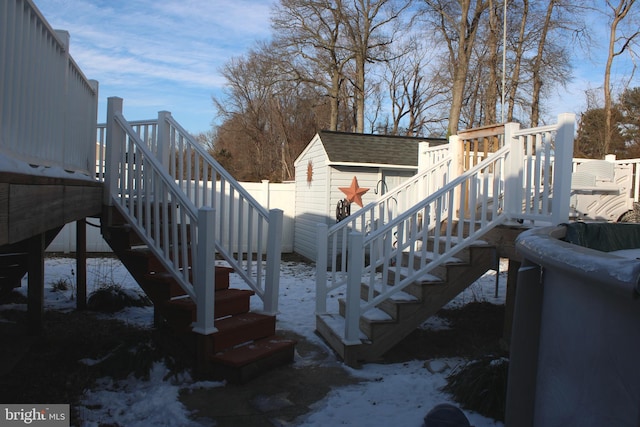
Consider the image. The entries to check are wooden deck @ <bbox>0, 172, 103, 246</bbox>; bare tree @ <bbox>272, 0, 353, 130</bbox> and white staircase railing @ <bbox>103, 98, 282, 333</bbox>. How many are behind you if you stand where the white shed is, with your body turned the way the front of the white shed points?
1

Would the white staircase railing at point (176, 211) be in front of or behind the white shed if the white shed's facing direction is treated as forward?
in front

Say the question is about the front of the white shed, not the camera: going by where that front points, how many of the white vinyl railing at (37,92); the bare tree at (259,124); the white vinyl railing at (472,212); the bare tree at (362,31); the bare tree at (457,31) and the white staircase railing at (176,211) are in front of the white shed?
3

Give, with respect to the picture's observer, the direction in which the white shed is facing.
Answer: facing the viewer

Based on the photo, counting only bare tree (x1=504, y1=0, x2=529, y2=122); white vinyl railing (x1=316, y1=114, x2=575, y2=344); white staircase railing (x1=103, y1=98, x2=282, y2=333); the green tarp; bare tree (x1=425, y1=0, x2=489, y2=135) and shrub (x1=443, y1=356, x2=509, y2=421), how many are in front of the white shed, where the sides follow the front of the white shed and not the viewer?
4

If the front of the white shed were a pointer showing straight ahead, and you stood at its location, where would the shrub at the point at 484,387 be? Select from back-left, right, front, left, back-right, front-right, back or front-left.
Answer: front

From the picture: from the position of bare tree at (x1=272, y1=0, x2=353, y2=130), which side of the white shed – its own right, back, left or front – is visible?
back

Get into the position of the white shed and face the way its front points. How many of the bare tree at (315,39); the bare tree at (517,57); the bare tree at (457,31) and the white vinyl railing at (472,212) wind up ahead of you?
1

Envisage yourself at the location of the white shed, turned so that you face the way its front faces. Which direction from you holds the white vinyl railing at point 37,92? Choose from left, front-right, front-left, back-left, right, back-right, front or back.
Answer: front

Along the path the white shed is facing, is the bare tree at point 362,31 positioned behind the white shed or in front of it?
behind

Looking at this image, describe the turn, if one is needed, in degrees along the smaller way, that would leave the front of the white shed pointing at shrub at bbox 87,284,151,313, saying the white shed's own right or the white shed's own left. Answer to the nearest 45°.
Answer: approximately 45° to the white shed's own right

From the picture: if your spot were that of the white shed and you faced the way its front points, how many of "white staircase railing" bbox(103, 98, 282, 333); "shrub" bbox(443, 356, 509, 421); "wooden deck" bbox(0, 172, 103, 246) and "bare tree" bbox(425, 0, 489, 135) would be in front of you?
3

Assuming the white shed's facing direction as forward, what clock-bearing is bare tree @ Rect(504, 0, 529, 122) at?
The bare tree is roughly at 7 o'clock from the white shed.
